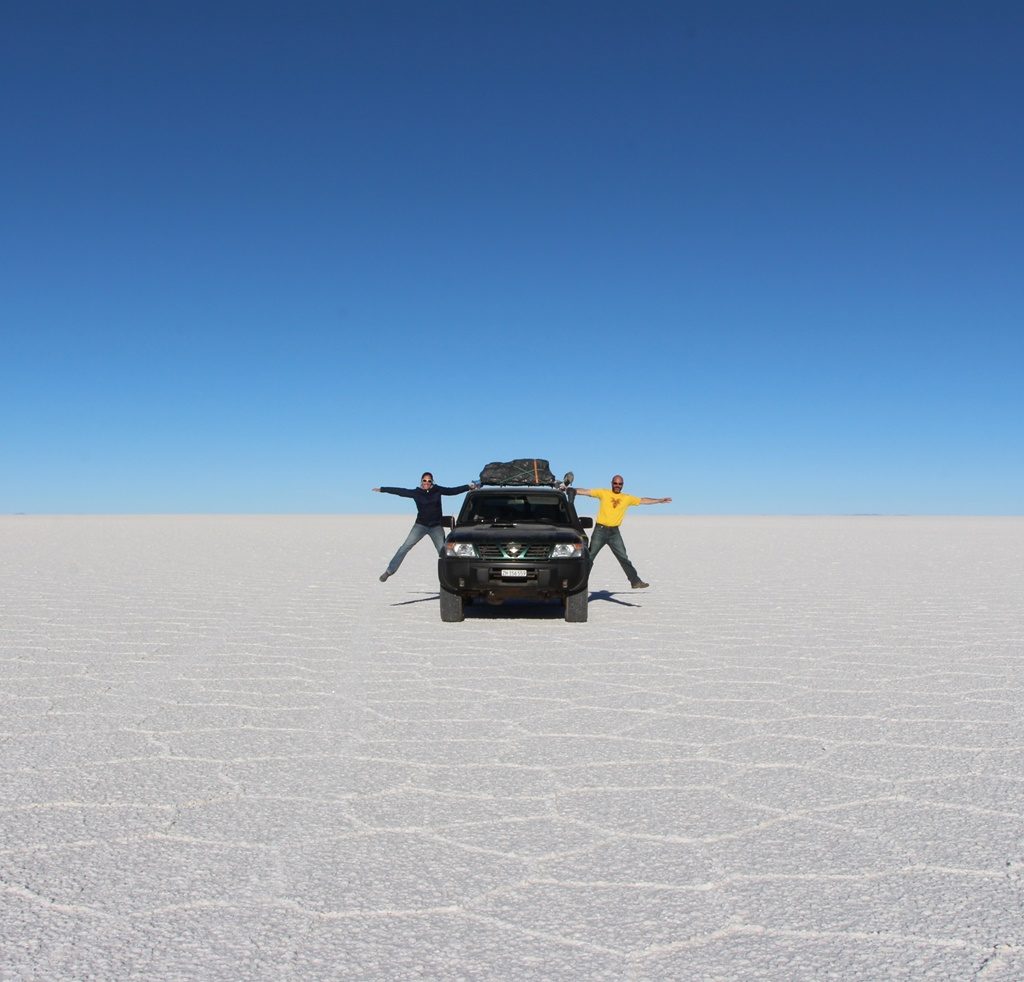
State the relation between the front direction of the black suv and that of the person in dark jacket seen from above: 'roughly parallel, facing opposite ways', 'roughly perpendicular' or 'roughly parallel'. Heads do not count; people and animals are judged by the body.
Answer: roughly parallel

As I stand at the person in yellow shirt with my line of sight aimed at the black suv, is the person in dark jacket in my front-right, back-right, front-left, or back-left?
front-right

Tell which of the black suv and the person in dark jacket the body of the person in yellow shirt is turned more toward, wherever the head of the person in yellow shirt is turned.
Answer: the black suv

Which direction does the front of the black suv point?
toward the camera

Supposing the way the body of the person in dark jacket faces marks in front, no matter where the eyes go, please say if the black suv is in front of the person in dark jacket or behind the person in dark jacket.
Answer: in front

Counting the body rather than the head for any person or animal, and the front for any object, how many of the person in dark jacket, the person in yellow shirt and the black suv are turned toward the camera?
3

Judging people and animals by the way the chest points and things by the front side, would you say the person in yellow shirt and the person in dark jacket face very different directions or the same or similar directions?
same or similar directions

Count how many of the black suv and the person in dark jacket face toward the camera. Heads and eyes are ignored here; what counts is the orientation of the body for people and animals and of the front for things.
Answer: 2

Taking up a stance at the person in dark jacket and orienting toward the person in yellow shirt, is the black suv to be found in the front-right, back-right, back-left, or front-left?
front-right

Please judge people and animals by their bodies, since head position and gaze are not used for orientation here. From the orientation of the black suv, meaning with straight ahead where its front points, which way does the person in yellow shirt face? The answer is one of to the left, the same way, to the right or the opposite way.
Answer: the same way

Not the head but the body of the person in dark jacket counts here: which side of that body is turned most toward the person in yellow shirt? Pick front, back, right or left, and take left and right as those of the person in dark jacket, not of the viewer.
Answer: left

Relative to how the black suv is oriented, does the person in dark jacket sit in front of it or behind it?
behind

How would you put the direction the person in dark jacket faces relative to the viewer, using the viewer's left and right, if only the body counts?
facing the viewer
